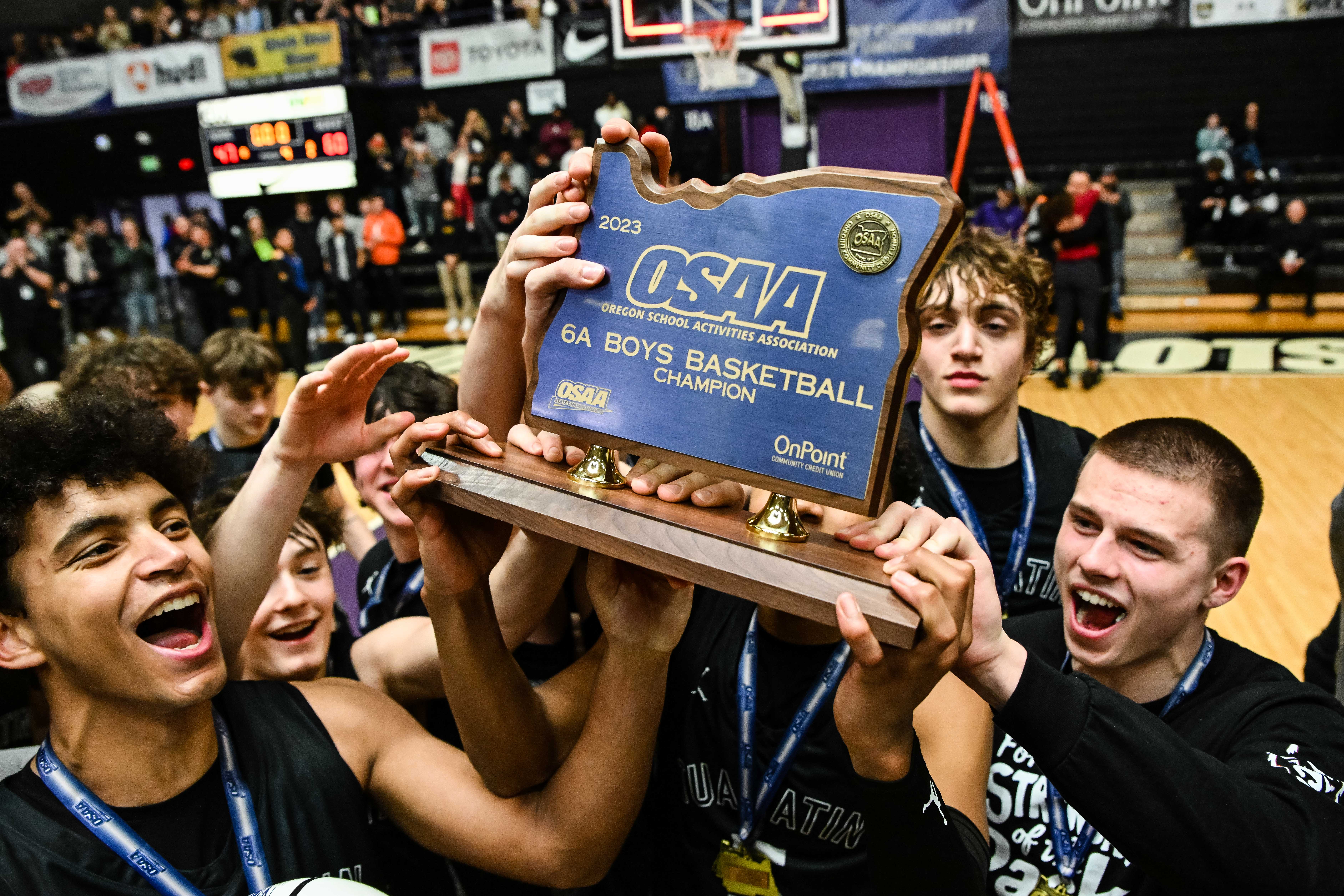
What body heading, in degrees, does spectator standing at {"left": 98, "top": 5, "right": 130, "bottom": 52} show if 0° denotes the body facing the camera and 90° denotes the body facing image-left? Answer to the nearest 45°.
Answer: approximately 0°

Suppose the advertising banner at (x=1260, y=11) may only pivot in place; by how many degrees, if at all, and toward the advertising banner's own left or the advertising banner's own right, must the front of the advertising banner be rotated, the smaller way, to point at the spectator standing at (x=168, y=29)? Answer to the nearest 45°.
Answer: approximately 90° to the advertising banner's own right

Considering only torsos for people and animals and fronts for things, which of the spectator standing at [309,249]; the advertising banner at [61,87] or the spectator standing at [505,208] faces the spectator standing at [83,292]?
the advertising banner
